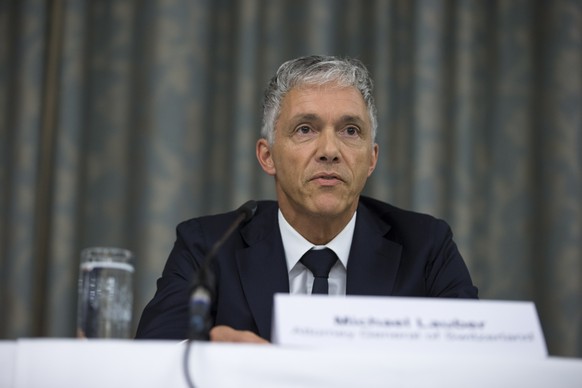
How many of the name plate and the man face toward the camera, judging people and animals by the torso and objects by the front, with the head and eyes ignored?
2

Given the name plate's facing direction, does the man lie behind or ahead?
behind

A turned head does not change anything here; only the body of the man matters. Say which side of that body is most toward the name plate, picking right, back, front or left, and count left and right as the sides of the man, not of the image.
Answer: front

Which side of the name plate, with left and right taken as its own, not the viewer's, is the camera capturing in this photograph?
front

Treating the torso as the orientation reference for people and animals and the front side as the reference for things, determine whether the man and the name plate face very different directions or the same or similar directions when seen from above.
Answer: same or similar directions

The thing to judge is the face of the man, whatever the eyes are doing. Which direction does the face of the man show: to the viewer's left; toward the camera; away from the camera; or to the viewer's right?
toward the camera

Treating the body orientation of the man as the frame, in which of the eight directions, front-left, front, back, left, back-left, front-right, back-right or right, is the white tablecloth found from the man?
front

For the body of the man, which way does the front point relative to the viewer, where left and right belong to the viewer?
facing the viewer
